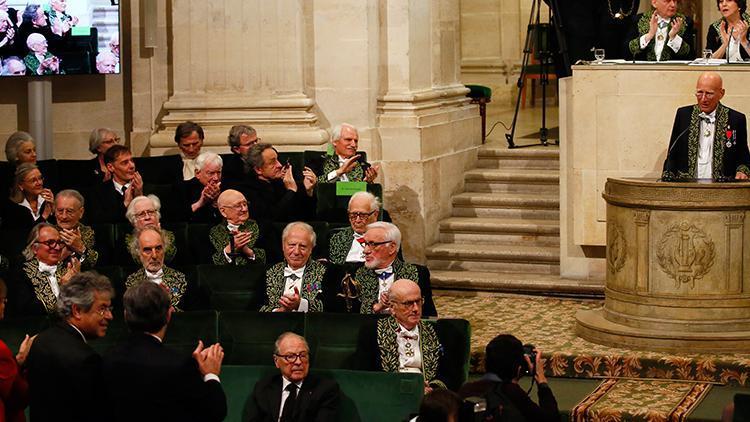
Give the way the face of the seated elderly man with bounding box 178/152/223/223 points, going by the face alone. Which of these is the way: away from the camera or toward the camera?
toward the camera

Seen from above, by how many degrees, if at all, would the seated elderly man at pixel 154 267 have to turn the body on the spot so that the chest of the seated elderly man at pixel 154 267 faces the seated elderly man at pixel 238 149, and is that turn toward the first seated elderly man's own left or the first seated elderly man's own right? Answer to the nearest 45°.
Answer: approximately 180°

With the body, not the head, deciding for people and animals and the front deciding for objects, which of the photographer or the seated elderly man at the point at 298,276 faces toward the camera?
the seated elderly man

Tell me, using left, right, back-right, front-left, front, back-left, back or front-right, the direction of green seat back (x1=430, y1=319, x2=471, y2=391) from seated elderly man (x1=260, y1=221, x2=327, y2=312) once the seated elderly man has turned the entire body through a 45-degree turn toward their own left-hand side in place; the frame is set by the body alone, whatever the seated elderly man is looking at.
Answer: front

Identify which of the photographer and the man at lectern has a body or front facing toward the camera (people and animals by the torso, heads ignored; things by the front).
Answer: the man at lectern

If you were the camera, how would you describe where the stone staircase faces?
facing the viewer

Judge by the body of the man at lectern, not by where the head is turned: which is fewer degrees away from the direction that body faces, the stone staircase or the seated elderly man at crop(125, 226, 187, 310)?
the seated elderly man

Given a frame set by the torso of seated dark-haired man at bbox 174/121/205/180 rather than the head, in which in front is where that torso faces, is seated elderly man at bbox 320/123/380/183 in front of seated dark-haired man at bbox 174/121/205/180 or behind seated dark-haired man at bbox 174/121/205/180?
in front

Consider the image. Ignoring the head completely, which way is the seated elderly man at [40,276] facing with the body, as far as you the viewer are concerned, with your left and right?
facing the viewer and to the right of the viewer

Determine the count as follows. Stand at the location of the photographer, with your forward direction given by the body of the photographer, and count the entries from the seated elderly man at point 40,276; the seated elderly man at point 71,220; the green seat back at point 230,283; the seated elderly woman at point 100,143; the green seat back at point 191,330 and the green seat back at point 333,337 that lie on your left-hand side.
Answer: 6

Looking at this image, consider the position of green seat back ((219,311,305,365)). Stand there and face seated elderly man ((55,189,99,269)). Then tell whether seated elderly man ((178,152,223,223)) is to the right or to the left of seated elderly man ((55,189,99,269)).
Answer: right

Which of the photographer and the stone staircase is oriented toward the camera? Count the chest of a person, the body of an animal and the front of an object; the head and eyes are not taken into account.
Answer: the stone staircase

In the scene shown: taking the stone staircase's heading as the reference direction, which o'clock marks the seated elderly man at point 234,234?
The seated elderly man is roughly at 1 o'clock from the stone staircase.

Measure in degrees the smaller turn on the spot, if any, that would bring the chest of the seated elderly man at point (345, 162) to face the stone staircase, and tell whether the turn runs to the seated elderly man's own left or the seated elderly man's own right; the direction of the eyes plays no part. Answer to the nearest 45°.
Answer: approximately 90° to the seated elderly man's own left

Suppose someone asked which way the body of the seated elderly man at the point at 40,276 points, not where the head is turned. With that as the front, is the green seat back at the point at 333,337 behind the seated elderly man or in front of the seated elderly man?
in front

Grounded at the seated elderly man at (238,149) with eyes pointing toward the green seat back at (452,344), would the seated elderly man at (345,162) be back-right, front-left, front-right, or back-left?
front-left

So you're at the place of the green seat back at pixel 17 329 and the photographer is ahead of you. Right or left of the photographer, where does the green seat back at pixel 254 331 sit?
left
